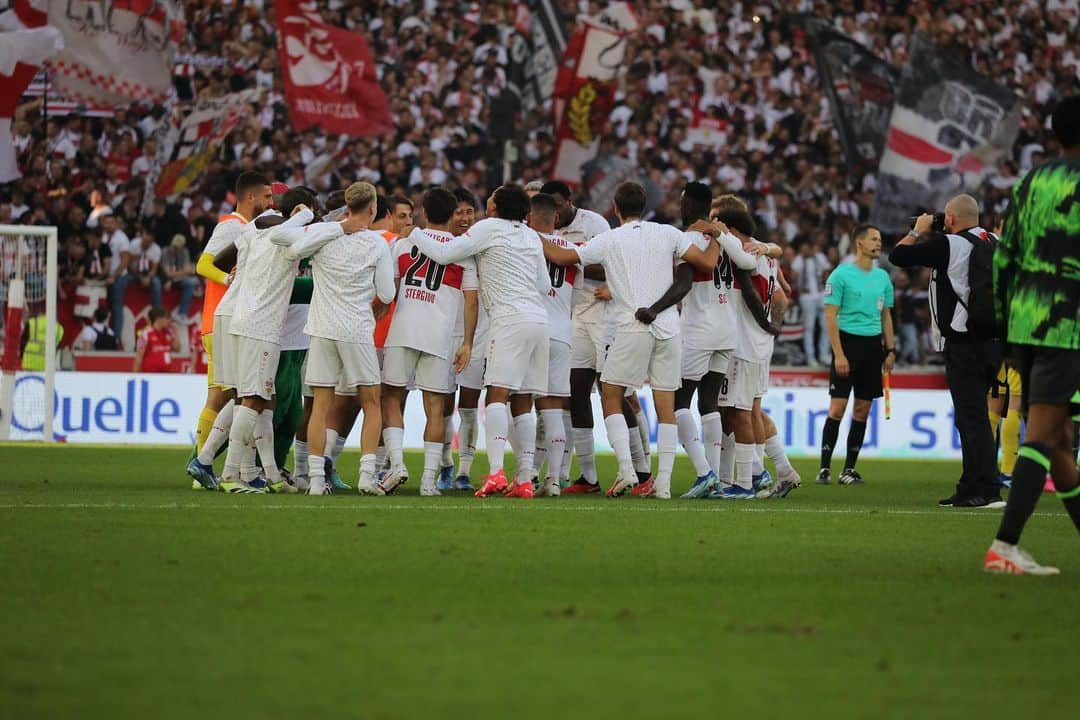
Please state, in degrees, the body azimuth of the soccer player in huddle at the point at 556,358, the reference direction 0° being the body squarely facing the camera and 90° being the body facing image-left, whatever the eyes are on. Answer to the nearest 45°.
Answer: approximately 180°

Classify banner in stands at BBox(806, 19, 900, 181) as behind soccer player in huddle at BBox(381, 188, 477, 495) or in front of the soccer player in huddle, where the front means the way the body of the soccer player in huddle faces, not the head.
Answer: in front

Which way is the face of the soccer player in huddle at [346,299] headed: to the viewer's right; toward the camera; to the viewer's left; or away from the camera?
away from the camera

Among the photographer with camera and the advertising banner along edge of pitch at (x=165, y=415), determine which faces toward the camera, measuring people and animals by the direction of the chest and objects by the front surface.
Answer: the advertising banner along edge of pitch

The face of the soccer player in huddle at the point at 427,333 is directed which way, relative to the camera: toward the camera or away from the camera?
away from the camera

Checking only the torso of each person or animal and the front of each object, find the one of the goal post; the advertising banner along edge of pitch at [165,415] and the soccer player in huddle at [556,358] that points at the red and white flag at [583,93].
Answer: the soccer player in huddle

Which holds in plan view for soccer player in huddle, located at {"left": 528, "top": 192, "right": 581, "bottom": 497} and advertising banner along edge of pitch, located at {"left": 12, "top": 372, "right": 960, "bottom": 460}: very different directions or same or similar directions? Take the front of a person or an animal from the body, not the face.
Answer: very different directions

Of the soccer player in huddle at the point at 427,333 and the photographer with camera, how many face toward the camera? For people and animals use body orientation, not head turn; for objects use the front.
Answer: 0

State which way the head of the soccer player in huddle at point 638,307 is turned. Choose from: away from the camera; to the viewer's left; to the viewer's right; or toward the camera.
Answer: away from the camera

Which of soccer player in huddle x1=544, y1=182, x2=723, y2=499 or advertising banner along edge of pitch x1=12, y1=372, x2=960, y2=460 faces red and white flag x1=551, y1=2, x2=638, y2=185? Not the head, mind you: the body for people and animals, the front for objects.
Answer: the soccer player in huddle

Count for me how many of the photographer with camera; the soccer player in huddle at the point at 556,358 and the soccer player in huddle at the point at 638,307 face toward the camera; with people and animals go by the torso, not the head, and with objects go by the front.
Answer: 0

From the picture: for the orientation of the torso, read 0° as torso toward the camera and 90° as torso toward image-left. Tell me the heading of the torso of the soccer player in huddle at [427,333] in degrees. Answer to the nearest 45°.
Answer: approximately 180°

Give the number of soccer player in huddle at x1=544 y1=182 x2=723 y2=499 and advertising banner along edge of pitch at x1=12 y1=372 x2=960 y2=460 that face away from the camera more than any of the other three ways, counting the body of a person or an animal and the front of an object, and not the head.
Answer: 1

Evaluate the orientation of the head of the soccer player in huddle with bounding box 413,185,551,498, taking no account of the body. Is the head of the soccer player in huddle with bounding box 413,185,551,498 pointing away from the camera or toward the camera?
away from the camera

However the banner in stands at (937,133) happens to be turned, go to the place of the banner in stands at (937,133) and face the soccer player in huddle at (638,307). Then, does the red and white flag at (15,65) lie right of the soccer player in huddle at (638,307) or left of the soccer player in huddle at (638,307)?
right

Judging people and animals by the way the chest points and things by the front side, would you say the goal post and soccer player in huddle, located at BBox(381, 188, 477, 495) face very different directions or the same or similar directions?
very different directions

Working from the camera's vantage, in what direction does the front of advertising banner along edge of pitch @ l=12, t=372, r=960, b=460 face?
facing the viewer

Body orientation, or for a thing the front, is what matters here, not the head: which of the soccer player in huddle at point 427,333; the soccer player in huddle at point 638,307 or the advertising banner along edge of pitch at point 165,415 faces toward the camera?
the advertising banner along edge of pitch
